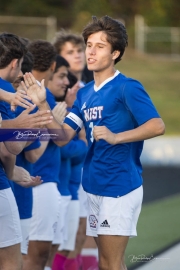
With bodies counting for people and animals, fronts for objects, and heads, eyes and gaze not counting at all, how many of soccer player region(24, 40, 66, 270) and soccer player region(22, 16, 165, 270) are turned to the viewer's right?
1

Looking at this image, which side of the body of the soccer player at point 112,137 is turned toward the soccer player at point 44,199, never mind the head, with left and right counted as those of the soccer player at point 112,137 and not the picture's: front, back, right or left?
right

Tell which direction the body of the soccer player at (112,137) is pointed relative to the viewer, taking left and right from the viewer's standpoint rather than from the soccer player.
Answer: facing the viewer and to the left of the viewer

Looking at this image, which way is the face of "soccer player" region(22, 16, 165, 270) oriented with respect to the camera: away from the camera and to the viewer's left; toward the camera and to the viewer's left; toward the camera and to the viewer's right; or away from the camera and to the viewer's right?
toward the camera and to the viewer's left

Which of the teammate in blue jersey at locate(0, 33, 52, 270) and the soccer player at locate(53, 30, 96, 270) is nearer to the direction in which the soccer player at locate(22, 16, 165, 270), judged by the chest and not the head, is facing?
the teammate in blue jersey

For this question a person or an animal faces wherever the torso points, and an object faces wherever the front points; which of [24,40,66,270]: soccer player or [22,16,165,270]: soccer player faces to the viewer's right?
[24,40,66,270]: soccer player

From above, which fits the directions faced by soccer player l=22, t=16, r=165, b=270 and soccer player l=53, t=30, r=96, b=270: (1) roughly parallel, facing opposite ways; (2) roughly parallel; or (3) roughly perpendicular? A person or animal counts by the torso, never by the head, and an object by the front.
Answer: roughly perpendicular

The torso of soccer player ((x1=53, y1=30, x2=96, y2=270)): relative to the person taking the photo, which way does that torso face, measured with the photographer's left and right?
facing the viewer and to the right of the viewer

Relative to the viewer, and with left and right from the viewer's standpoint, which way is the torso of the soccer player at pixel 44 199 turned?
facing to the right of the viewer

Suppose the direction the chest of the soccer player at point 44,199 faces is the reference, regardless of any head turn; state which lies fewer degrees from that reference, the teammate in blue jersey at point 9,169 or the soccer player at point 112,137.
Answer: the soccer player
